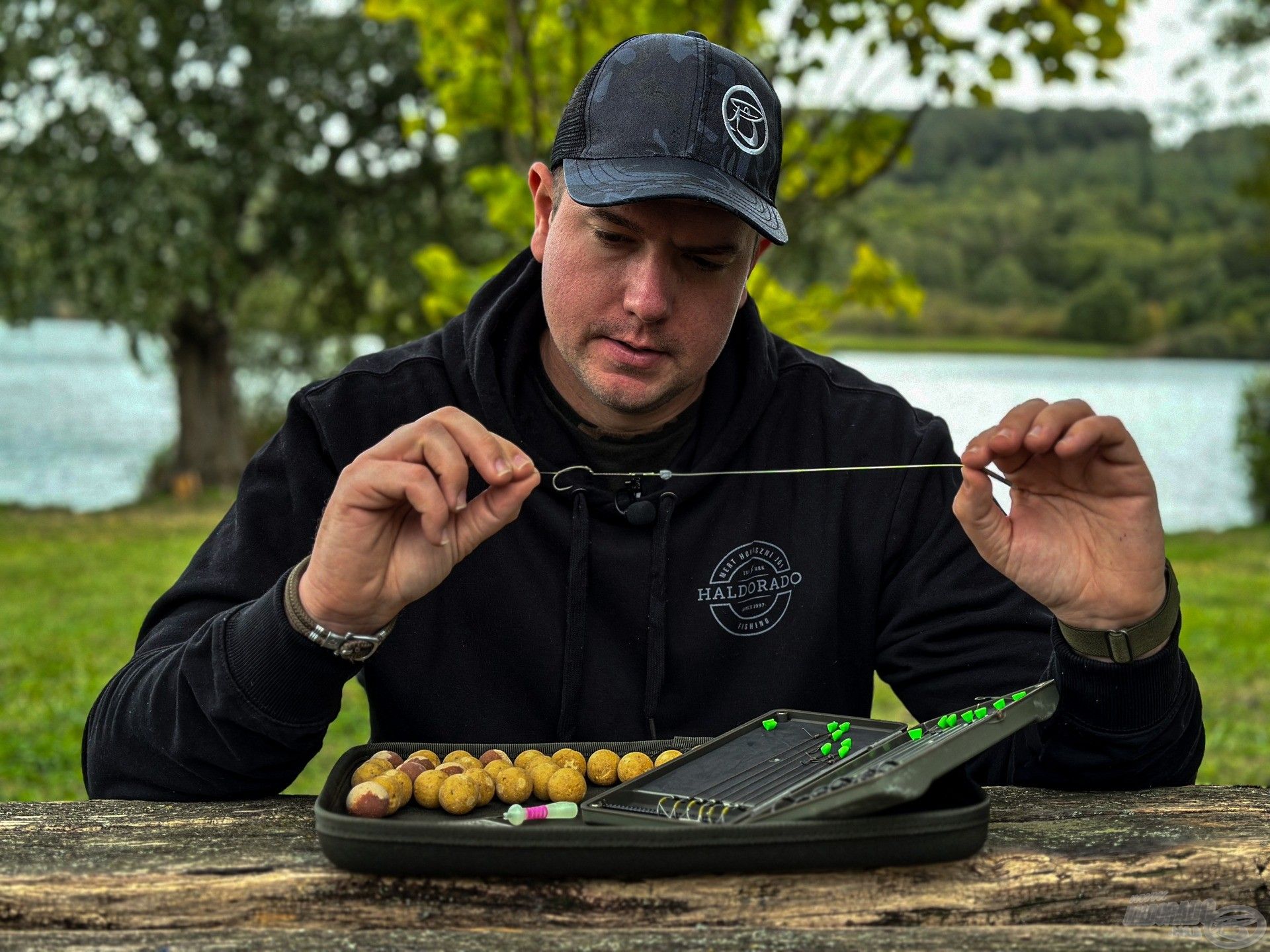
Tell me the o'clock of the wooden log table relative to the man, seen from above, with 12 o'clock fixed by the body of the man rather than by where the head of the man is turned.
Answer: The wooden log table is roughly at 12 o'clock from the man.

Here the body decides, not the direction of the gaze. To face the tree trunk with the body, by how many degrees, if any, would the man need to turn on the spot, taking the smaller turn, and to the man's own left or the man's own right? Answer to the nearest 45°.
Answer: approximately 180°

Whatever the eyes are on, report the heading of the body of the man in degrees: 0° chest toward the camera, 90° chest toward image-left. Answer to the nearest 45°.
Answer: approximately 0°

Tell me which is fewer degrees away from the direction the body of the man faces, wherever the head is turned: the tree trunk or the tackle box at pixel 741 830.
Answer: the tackle box

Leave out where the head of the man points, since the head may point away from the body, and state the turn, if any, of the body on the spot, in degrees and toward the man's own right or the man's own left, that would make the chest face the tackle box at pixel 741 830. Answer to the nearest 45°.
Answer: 0° — they already face it

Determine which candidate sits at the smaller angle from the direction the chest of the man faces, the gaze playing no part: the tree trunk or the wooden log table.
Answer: the wooden log table
